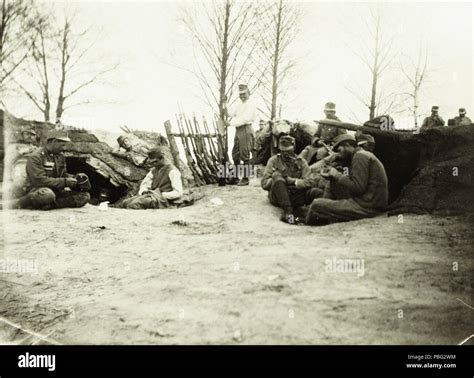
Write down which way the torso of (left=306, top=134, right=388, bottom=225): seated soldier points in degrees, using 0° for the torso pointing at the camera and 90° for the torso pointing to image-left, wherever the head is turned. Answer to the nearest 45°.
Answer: approximately 90°

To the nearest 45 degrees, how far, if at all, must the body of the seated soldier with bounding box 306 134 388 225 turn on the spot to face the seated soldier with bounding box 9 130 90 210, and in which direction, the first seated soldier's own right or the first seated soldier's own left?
0° — they already face them

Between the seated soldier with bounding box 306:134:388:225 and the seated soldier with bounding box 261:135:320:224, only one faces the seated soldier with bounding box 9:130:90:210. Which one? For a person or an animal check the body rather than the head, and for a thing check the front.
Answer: the seated soldier with bounding box 306:134:388:225

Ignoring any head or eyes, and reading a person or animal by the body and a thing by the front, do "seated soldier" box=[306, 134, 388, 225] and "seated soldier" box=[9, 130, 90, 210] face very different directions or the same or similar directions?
very different directions

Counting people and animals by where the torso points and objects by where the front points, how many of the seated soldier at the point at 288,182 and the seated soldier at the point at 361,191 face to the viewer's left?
1

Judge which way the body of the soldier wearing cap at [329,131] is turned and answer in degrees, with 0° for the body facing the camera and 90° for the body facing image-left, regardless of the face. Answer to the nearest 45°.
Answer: approximately 45°

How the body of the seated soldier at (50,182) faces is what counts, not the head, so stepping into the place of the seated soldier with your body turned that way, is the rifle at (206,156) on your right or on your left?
on your left

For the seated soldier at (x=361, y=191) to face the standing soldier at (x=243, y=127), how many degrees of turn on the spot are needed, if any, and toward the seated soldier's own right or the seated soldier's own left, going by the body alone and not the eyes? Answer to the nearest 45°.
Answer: approximately 45° to the seated soldier's own right

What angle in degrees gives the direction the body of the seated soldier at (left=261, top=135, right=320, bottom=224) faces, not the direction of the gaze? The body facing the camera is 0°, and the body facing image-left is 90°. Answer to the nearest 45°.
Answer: approximately 0°
